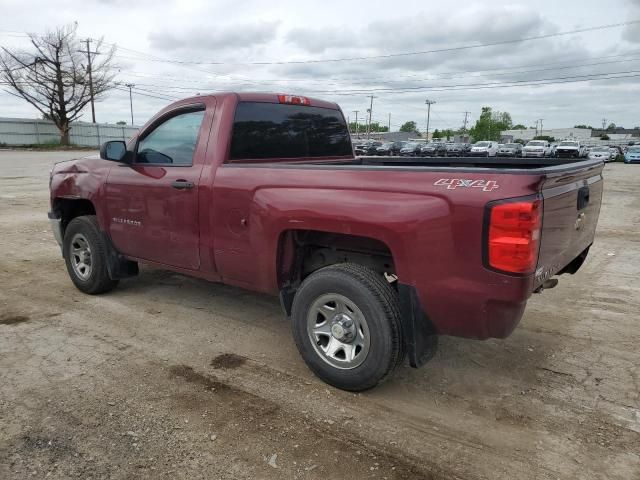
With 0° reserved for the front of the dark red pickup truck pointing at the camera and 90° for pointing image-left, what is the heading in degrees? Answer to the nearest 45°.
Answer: approximately 135°
